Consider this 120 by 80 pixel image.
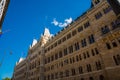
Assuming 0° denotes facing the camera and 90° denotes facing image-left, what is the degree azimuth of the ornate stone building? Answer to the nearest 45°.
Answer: approximately 45°
